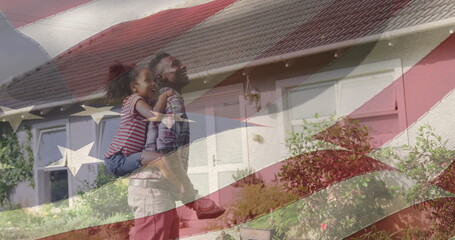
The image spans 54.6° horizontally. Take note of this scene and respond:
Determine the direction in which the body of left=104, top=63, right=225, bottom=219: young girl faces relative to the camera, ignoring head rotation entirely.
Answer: to the viewer's right

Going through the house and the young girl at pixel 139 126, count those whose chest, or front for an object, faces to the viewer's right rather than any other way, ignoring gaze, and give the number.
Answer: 1

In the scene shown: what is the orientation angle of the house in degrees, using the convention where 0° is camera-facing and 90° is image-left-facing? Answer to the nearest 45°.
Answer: approximately 45°
